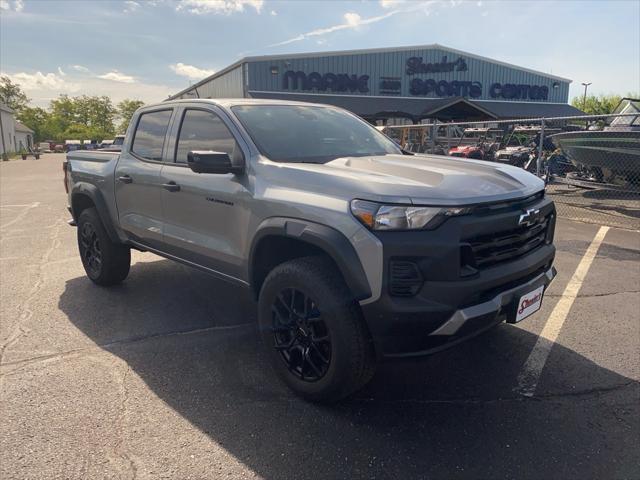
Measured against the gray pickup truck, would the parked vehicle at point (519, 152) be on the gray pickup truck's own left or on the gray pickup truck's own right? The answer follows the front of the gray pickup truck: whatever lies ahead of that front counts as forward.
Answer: on the gray pickup truck's own left

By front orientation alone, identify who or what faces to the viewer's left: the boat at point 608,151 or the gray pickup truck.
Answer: the boat

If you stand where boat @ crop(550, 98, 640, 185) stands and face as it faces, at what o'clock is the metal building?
The metal building is roughly at 2 o'clock from the boat.

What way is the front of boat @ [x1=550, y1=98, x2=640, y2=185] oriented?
to the viewer's left

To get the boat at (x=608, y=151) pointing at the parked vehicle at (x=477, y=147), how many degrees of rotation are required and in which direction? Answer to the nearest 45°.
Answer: approximately 45° to its right

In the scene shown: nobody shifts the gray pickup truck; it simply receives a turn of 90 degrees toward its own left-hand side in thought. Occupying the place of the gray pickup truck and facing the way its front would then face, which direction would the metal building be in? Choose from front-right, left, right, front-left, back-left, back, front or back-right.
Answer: front-left

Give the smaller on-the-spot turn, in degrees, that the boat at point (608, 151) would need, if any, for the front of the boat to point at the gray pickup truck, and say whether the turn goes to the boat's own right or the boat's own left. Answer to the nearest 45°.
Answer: approximately 90° to the boat's own left

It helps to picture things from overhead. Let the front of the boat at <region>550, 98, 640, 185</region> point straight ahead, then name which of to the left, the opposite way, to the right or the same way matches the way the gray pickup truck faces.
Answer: the opposite way

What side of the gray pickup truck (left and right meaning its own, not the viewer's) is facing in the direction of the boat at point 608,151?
left

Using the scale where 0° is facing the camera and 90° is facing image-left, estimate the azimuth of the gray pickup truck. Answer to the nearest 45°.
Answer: approximately 315°

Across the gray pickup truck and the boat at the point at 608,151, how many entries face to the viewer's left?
1
